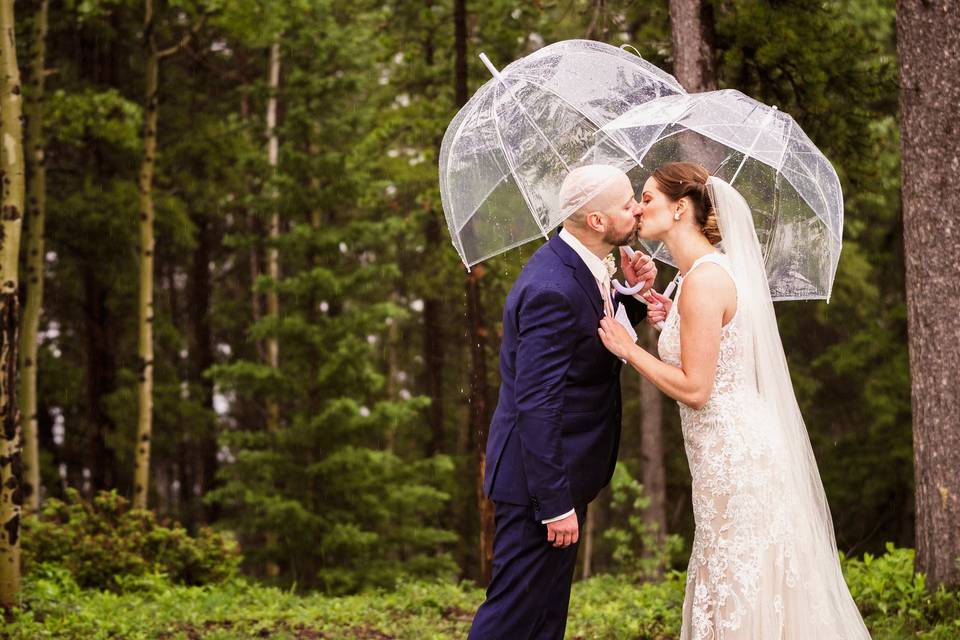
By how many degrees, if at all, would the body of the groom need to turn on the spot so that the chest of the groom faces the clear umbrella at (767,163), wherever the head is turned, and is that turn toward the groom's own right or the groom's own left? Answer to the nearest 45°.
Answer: approximately 45° to the groom's own left

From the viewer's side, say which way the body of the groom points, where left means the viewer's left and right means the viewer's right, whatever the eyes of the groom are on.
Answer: facing to the right of the viewer

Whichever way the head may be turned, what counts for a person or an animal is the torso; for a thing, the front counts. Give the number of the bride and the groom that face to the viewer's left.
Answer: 1

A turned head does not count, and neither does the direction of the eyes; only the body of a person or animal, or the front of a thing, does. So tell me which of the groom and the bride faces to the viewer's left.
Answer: the bride

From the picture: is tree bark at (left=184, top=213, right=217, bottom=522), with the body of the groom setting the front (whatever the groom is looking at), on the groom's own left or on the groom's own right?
on the groom's own left

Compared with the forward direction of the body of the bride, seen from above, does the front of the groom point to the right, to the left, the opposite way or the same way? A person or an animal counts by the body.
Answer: the opposite way

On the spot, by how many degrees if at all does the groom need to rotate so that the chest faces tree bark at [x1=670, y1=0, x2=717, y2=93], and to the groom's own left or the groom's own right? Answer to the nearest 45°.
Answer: approximately 90° to the groom's own left

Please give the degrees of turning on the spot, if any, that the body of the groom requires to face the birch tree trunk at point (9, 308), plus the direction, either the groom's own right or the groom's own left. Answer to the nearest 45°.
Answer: approximately 135° to the groom's own left

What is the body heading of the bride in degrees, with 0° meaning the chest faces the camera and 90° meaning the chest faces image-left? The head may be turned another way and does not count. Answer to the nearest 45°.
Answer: approximately 90°

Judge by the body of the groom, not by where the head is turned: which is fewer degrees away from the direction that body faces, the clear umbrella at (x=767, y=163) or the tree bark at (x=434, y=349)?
the clear umbrella

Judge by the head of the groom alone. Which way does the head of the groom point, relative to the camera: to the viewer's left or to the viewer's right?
to the viewer's right
